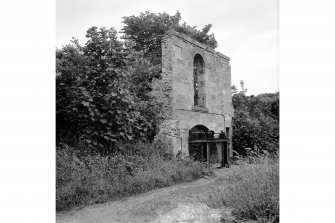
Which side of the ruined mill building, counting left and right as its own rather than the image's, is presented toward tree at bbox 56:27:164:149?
right

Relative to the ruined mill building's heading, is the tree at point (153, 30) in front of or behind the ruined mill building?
behind
